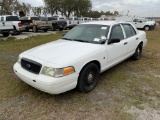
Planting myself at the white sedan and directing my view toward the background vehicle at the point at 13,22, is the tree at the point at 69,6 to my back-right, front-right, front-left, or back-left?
front-right

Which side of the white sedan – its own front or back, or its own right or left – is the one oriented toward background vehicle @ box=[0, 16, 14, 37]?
right

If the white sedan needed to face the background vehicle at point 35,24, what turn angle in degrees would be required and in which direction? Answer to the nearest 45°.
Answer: approximately 135° to its right

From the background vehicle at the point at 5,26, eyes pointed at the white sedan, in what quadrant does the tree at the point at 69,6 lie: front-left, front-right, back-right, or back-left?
back-left

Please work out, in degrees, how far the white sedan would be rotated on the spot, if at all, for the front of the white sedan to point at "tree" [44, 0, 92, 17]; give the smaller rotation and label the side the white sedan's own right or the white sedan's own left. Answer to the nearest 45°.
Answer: approximately 135° to the white sedan's own right

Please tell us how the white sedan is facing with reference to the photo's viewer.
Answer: facing the viewer and to the left of the viewer
